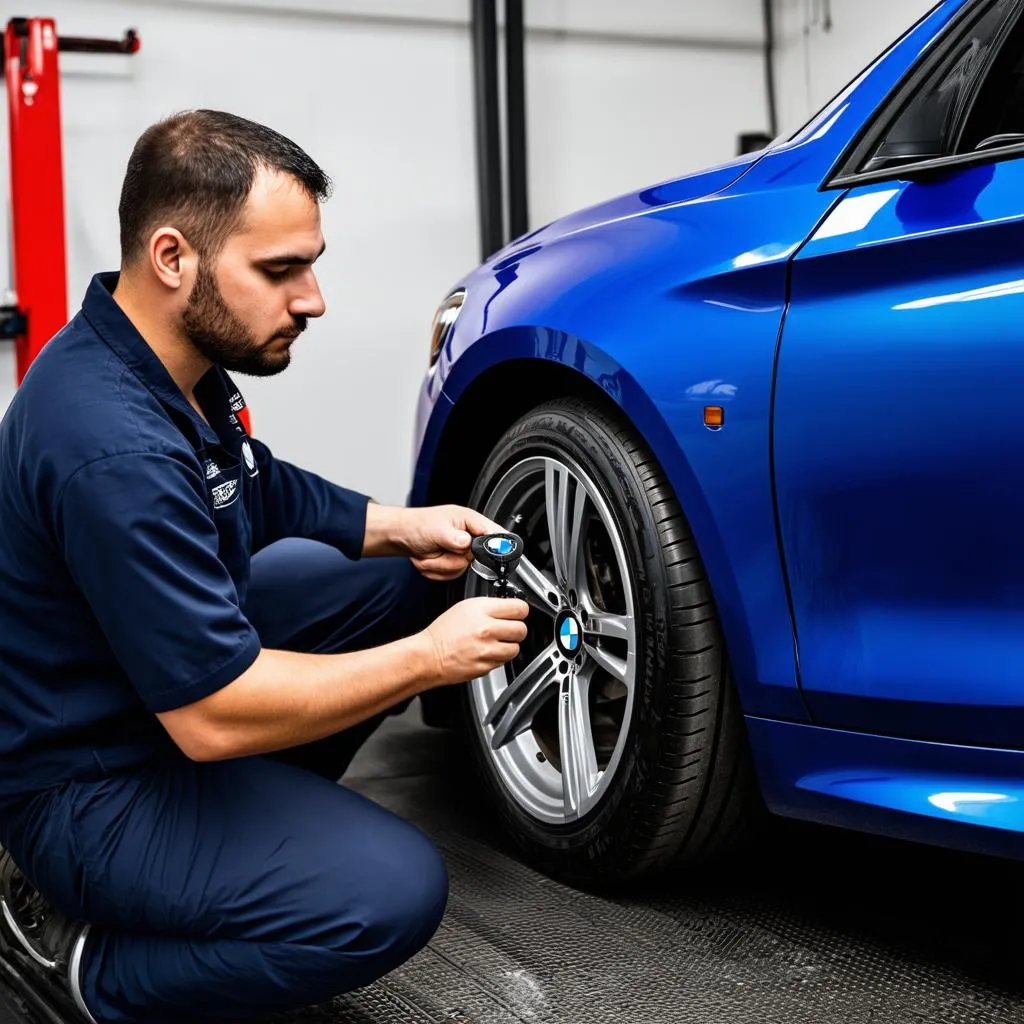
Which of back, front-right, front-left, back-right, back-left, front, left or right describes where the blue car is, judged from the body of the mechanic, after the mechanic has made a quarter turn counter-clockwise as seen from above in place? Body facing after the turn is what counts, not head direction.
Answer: right

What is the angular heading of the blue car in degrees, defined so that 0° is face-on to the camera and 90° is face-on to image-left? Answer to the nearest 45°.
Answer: approximately 135°

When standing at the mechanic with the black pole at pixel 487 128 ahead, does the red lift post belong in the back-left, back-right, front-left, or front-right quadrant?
front-left

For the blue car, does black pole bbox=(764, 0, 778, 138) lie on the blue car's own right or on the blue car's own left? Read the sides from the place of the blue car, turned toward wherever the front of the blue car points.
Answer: on the blue car's own right

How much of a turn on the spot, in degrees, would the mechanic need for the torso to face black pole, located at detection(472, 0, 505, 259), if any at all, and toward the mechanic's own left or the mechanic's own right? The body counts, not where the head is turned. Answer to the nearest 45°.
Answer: approximately 90° to the mechanic's own left

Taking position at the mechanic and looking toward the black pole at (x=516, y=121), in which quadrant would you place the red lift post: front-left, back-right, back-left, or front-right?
front-left

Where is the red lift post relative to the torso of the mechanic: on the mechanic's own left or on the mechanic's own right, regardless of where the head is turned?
on the mechanic's own left

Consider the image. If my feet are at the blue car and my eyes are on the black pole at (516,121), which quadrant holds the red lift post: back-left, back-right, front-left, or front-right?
front-left

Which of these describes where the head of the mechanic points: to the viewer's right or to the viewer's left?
to the viewer's right

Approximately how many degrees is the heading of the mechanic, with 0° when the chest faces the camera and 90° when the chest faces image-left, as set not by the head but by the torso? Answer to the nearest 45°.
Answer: approximately 270°

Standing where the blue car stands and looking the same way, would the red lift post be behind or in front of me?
in front

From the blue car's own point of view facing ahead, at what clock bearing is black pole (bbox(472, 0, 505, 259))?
The black pole is roughly at 1 o'clock from the blue car.
